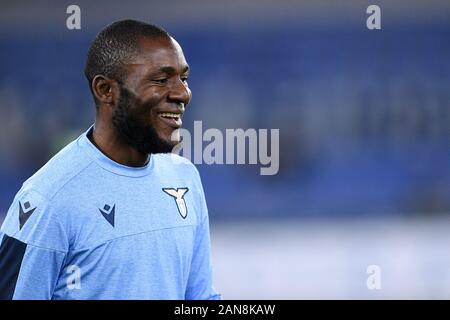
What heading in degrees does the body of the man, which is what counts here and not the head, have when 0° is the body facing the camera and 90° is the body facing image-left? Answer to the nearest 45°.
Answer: approximately 315°
